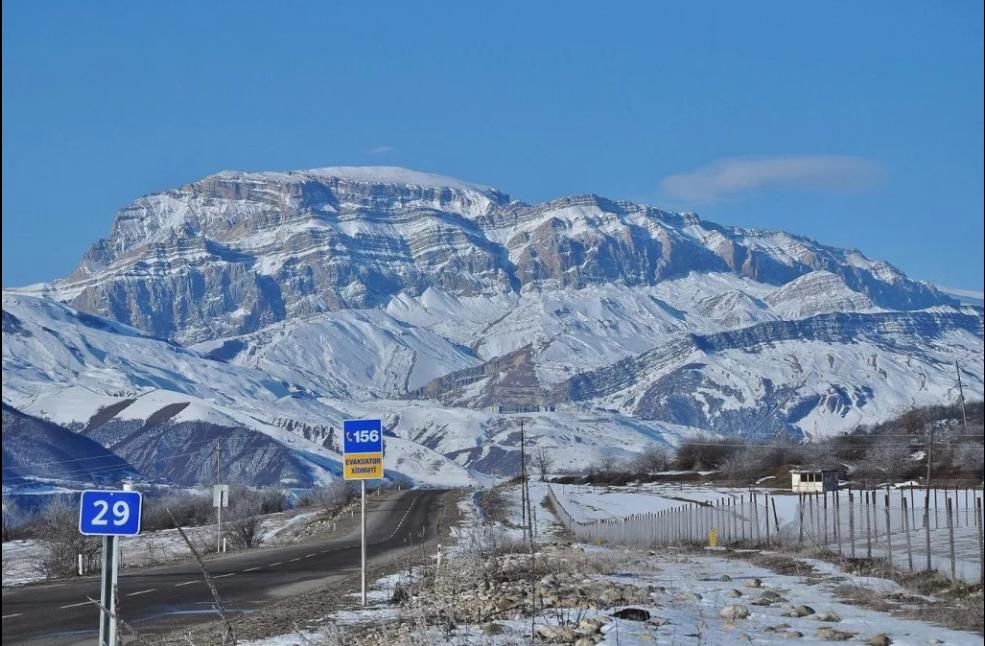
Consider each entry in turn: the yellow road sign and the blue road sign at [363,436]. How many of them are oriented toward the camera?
2

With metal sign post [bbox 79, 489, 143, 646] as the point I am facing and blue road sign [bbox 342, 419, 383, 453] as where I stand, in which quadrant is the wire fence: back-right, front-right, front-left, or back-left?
back-left

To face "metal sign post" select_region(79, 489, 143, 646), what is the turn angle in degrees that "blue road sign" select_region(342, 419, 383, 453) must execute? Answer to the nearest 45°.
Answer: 0° — it already faces it

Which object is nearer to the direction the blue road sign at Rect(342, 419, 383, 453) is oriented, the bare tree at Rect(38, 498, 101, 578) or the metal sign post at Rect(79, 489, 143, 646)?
the metal sign post

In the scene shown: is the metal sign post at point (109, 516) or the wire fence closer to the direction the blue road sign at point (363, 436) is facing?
the metal sign post
